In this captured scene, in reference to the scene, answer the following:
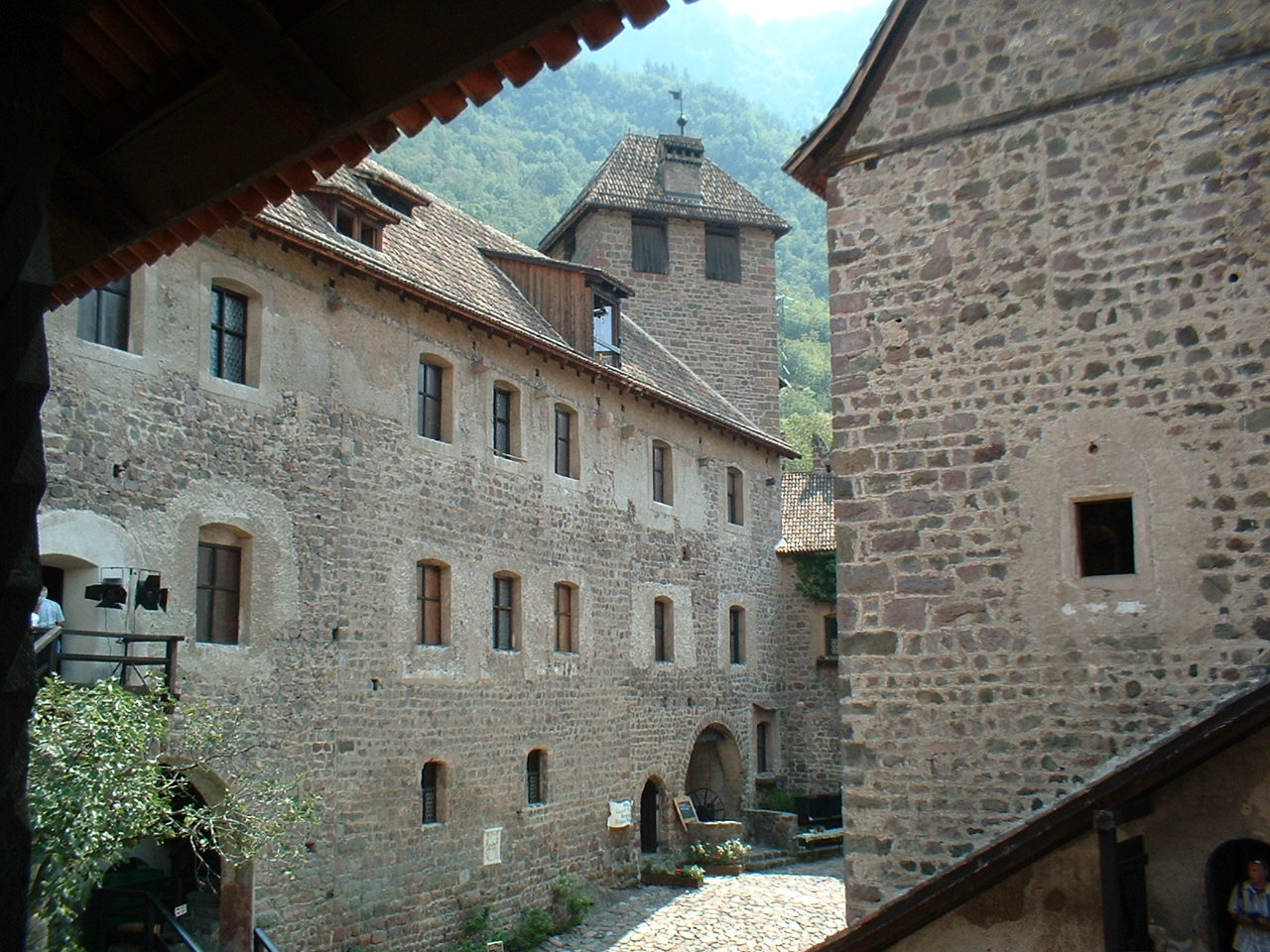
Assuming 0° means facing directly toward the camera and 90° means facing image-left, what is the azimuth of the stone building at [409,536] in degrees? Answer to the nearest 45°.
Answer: approximately 315°

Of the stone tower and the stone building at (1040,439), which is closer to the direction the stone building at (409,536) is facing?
the stone building

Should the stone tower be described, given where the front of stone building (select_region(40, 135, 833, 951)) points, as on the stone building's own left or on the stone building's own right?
on the stone building's own left
